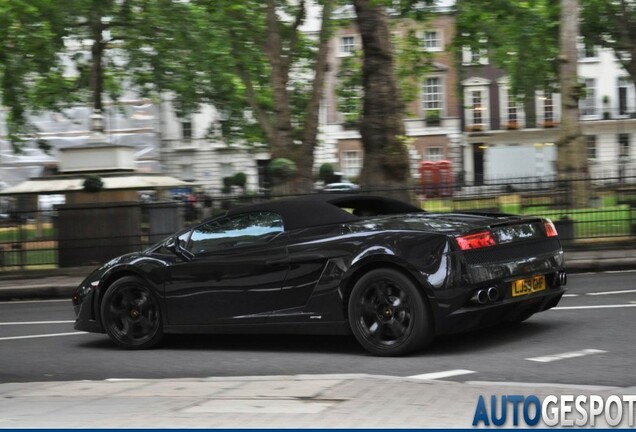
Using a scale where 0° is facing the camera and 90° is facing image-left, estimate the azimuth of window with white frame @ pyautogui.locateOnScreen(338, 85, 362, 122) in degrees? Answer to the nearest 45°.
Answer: approximately 0°

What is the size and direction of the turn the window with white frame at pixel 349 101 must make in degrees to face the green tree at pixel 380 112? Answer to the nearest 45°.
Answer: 0° — it already faces it

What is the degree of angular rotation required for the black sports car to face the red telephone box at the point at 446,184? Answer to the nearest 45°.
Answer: approximately 45° to its right

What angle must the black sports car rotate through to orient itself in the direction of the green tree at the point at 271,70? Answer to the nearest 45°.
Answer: approximately 45° to its right

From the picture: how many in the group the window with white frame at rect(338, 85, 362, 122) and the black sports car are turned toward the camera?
1

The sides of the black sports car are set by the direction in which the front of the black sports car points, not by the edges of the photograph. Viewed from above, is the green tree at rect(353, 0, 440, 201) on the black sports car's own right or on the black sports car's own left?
on the black sports car's own right

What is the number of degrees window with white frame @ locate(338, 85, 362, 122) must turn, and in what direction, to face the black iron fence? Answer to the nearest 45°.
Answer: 0° — it already faces it

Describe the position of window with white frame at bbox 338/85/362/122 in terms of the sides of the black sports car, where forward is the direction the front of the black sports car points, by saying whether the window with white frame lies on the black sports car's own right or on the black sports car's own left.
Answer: on the black sports car's own right

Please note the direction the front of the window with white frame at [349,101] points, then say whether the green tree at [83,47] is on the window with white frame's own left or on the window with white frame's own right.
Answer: on the window with white frame's own right

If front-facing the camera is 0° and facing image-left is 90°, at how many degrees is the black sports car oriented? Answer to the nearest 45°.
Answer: approximately 135°

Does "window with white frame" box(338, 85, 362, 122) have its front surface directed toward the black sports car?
yes
